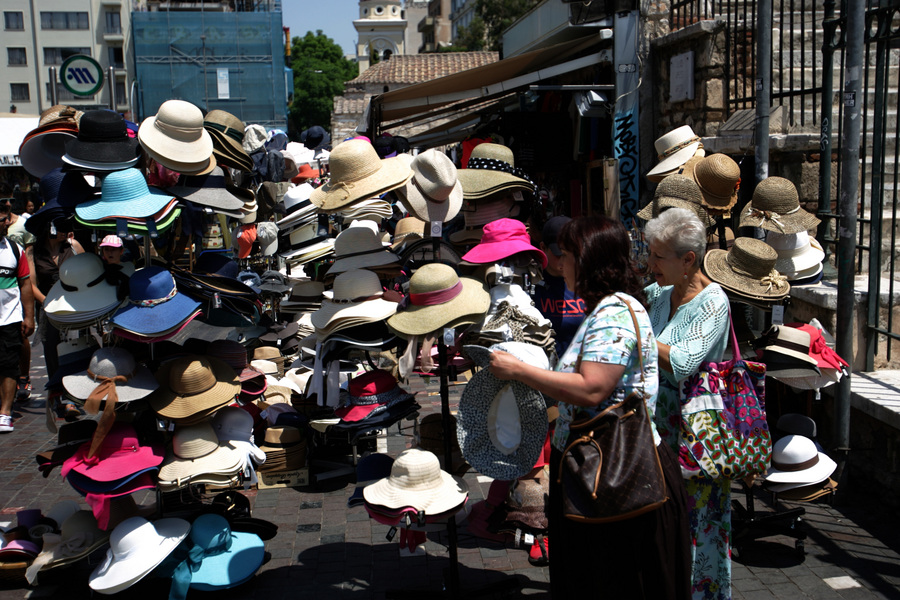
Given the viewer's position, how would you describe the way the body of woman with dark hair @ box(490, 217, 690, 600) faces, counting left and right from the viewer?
facing to the left of the viewer

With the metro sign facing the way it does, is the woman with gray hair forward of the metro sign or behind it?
forward

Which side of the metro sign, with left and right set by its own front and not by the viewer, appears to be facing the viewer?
front

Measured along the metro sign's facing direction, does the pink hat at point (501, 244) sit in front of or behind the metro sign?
in front

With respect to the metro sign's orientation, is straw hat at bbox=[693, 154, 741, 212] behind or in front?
in front

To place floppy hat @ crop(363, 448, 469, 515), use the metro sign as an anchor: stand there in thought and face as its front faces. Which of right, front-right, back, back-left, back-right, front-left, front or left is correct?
front

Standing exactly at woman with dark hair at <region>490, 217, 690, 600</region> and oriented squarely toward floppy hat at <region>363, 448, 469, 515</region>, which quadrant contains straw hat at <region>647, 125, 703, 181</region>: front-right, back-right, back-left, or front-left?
front-right

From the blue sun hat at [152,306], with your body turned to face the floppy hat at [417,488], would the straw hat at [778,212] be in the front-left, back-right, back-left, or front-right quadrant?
front-left

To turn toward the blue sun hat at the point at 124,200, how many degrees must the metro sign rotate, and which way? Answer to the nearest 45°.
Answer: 0° — it already faces it

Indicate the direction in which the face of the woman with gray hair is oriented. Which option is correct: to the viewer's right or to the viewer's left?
to the viewer's left

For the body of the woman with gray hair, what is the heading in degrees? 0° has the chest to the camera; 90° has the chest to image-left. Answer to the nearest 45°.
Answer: approximately 45°
